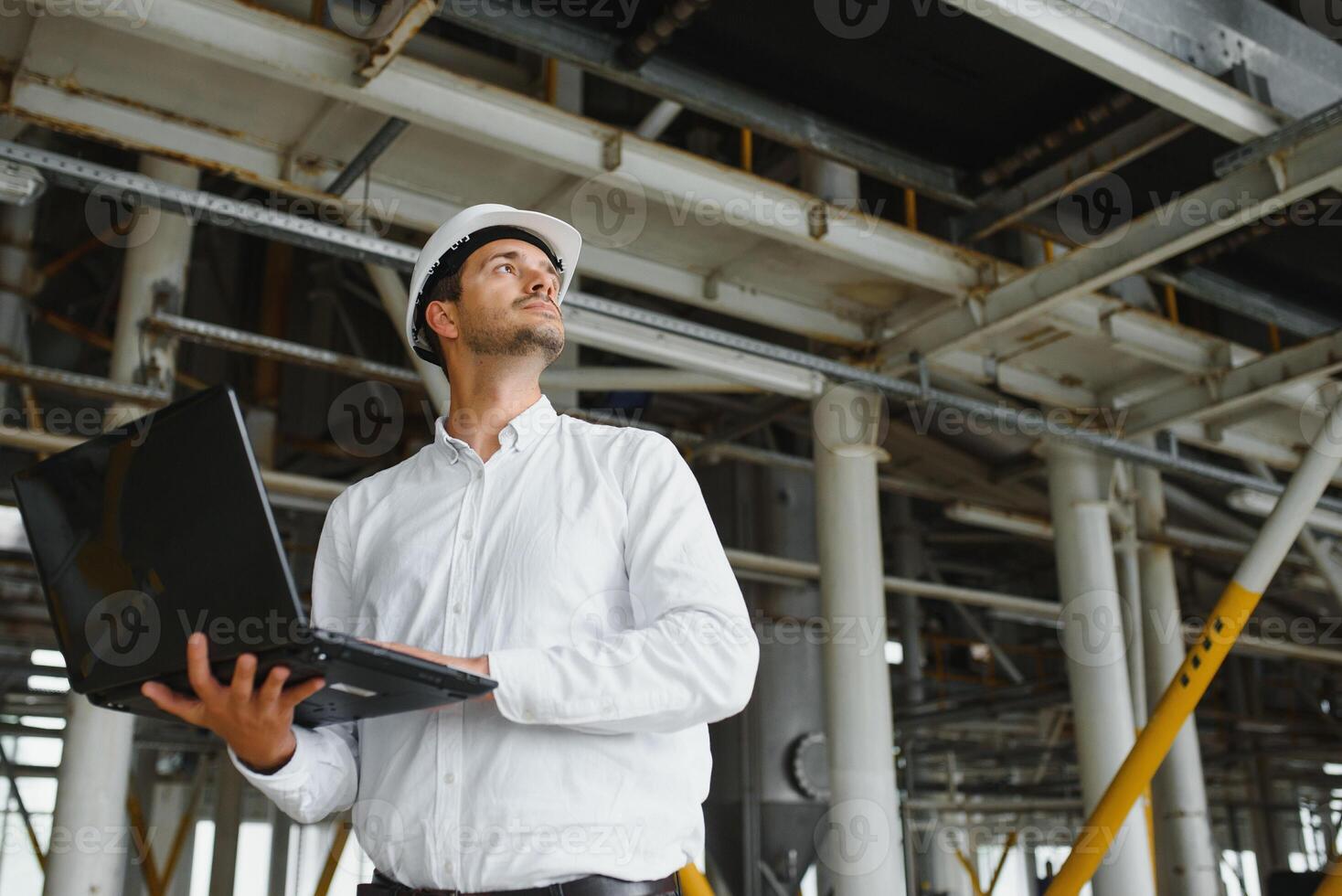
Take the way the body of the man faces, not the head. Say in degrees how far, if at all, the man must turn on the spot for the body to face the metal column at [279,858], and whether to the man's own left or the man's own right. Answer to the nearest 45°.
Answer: approximately 135° to the man's own right

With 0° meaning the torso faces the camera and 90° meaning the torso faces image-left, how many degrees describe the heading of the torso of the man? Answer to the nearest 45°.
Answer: approximately 45°

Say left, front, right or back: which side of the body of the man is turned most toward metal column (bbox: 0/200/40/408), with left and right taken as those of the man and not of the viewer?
right

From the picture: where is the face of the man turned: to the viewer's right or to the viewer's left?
to the viewer's right

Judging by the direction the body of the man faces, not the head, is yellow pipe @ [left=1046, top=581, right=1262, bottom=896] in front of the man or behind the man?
behind

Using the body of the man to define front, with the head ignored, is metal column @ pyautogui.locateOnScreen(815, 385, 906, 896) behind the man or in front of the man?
behind

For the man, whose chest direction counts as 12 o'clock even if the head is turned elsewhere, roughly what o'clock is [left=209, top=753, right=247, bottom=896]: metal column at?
The metal column is roughly at 4 o'clock from the man.
